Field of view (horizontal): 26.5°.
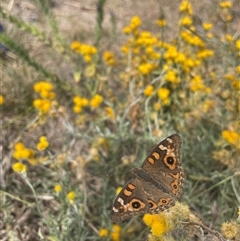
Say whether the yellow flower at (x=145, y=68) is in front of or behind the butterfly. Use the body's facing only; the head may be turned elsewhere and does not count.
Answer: in front

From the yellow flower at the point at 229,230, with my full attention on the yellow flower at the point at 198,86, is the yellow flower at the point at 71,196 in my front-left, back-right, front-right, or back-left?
front-left

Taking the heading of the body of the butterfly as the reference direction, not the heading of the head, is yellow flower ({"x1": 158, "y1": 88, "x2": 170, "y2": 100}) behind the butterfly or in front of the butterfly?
in front
